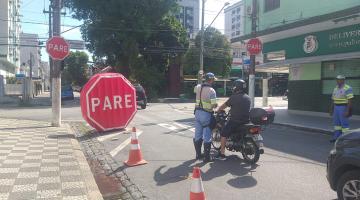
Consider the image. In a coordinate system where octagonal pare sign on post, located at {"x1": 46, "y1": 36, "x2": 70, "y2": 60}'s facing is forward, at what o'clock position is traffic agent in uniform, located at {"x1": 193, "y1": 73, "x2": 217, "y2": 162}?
The traffic agent in uniform is roughly at 11 o'clock from the octagonal pare sign on post.

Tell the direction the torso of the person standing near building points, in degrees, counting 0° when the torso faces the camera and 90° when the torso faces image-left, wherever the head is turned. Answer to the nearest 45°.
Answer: approximately 45°

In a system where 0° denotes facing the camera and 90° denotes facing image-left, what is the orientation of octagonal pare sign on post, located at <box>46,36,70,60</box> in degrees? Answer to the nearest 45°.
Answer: approximately 0°

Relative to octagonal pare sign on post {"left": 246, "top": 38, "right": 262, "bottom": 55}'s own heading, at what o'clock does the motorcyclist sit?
The motorcyclist is roughly at 12 o'clock from the octagonal pare sign on post.

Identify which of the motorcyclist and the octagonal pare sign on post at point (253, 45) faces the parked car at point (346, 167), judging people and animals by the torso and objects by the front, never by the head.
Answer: the octagonal pare sign on post

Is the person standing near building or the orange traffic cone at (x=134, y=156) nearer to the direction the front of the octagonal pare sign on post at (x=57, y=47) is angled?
the orange traffic cone

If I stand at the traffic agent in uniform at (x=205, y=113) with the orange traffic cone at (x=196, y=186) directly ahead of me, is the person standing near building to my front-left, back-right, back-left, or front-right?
back-left

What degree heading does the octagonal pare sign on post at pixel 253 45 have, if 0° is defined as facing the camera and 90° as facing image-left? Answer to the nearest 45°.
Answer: approximately 0°
